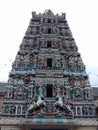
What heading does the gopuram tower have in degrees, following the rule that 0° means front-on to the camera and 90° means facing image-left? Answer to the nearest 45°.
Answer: approximately 0°
